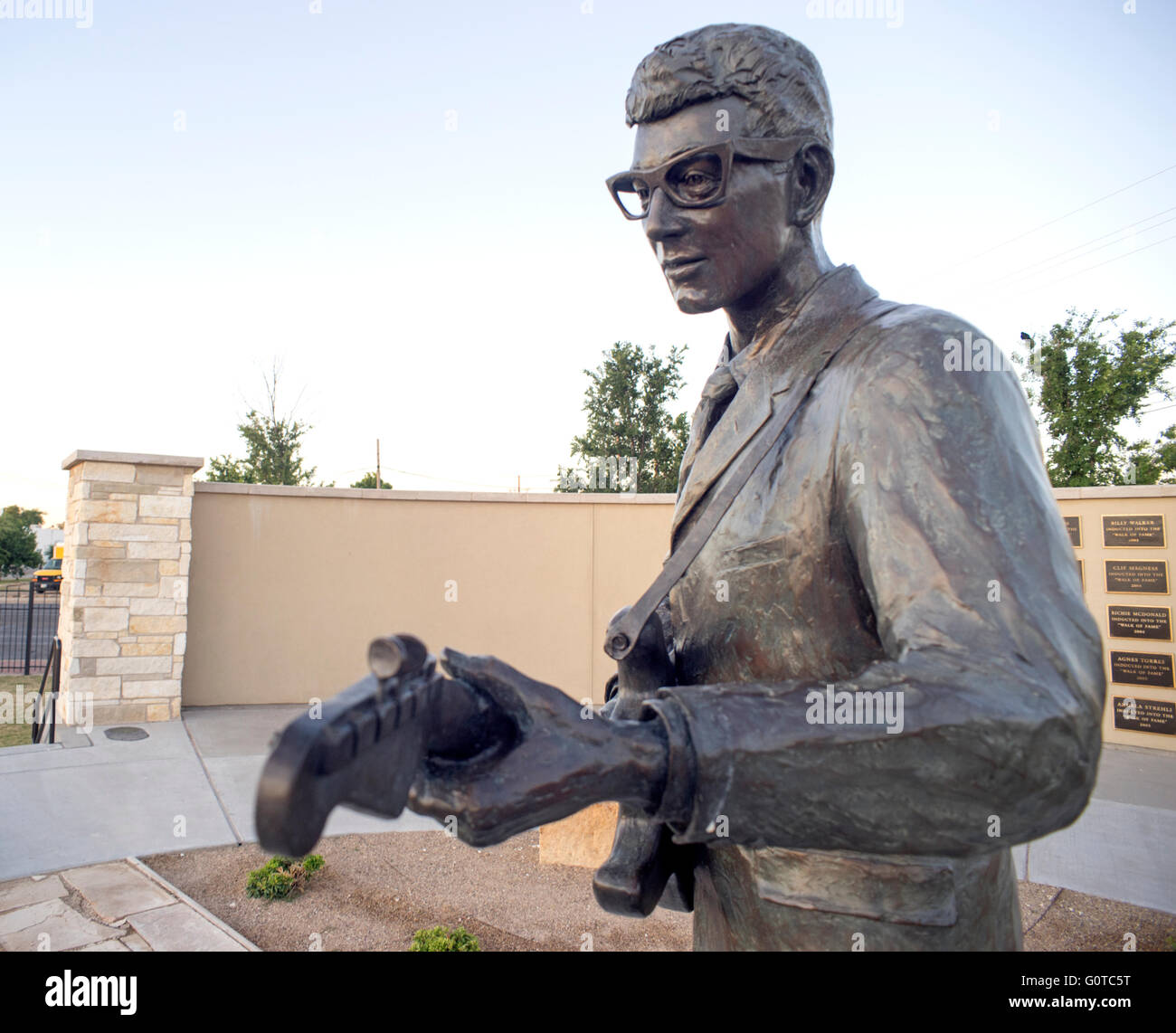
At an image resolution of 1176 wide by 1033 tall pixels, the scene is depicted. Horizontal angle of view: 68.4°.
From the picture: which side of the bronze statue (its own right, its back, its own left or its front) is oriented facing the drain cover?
right

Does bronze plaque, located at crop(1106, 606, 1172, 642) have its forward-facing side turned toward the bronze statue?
yes

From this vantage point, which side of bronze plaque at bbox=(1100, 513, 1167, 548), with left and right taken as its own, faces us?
front

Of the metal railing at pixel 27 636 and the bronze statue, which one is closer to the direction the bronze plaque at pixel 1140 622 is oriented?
the bronze statue

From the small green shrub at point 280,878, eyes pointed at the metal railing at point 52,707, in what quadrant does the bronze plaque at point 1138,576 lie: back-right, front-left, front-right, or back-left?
back-right

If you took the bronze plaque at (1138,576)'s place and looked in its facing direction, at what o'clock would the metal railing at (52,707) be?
The metal railing is roughly at 2 o'clock from the bronze plaque.

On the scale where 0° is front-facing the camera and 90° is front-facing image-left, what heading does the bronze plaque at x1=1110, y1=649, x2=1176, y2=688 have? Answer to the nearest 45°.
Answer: approximately 0°
